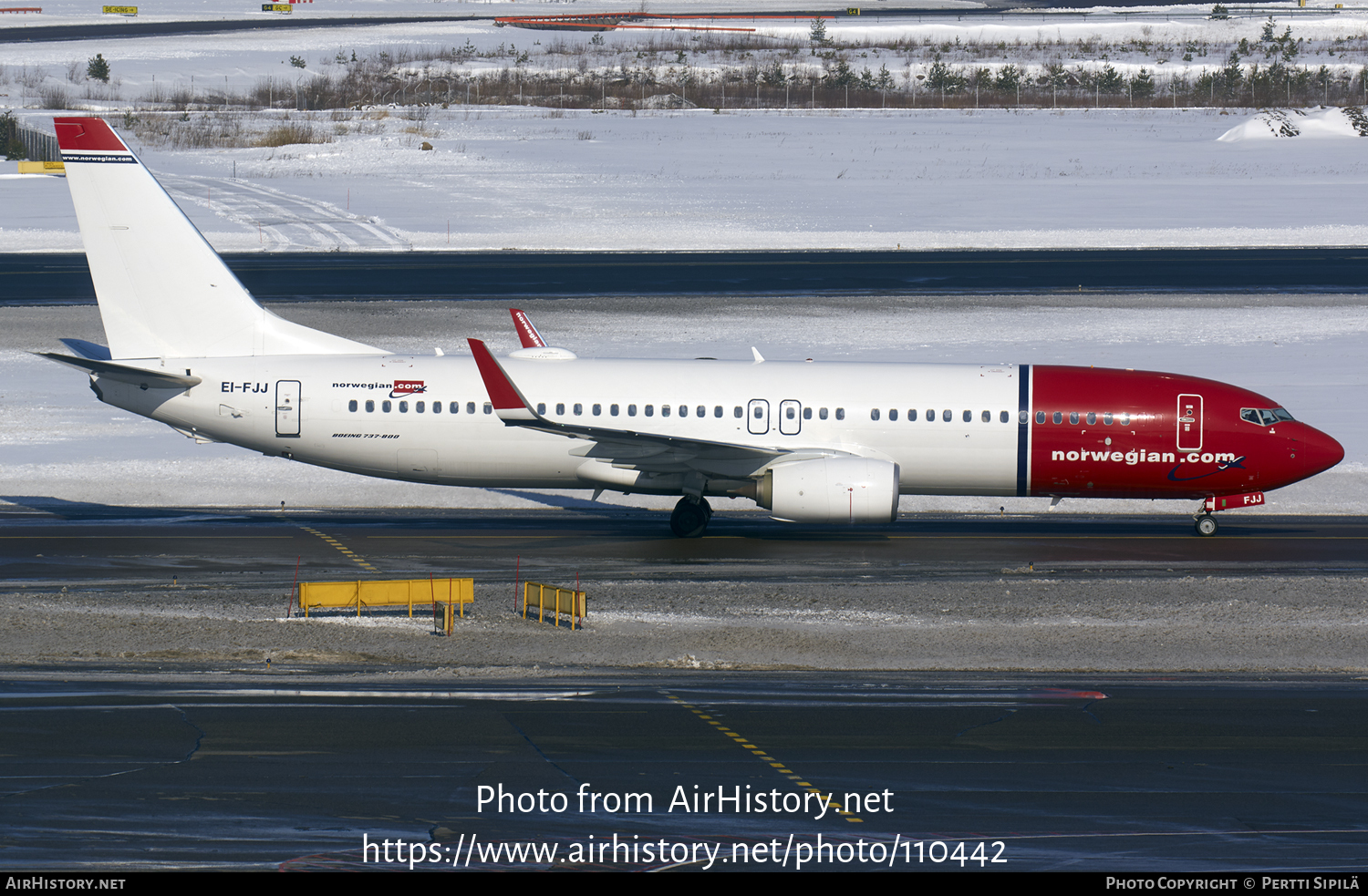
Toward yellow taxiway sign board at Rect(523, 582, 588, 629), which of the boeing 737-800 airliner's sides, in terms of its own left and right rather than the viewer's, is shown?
right

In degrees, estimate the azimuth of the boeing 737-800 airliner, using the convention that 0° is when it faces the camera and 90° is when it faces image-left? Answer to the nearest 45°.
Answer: approximately 270°

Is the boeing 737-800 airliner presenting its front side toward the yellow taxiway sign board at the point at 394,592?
no
